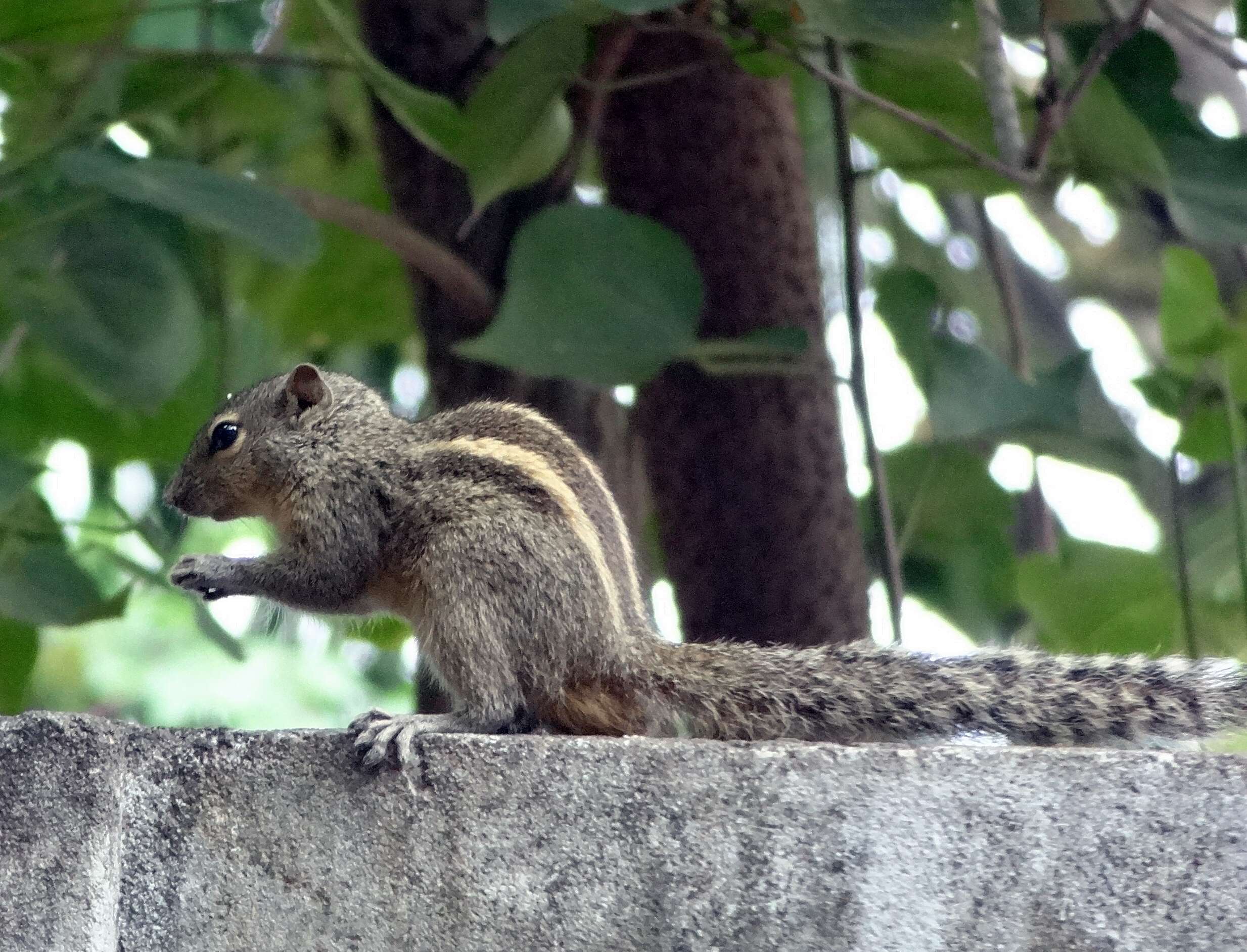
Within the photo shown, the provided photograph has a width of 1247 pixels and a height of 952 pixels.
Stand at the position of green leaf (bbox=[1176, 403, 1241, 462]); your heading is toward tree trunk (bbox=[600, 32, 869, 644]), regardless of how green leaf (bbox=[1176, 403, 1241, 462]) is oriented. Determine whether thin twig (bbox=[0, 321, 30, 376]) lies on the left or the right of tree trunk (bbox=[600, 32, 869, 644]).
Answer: right

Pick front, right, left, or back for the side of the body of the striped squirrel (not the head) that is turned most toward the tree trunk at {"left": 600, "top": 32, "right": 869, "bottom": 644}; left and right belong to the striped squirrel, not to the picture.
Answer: right

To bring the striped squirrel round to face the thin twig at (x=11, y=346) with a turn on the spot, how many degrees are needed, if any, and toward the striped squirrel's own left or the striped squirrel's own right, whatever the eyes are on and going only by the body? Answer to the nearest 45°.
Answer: approximately 45° to the striped squirrel's own right

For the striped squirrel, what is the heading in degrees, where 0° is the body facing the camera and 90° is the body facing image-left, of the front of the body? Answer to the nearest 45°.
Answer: approximately 90°

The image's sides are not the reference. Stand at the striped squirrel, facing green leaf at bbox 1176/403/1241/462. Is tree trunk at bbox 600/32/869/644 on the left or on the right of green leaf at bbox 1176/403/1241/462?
left
